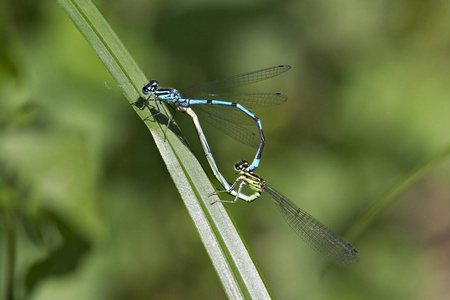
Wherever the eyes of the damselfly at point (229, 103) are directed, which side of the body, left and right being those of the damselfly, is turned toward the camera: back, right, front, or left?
left
